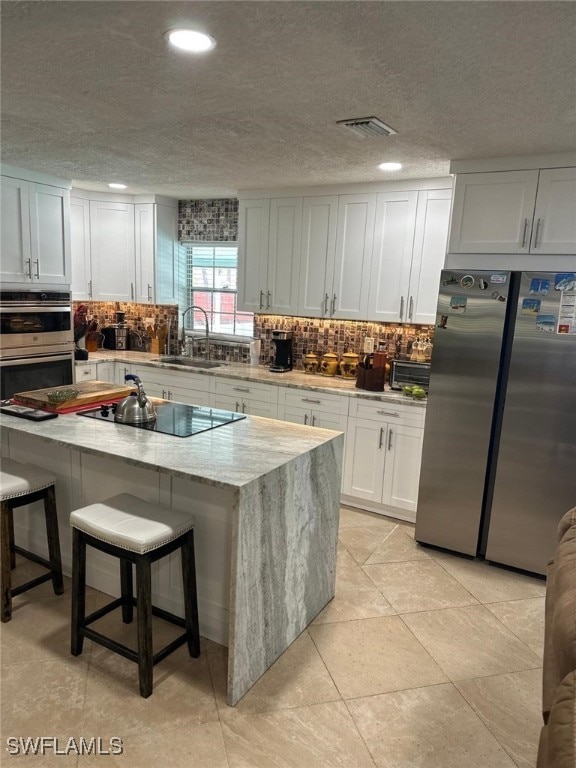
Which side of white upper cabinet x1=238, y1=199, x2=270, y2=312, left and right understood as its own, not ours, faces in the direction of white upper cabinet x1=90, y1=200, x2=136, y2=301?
right

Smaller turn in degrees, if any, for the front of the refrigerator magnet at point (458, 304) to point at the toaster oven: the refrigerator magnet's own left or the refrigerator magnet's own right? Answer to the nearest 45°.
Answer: approximately 135° to the refrigerator magnet's own right

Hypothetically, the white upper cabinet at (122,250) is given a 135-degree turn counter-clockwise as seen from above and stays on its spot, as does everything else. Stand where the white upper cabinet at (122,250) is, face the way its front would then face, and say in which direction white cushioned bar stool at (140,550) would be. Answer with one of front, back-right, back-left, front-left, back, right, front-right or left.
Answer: back-right

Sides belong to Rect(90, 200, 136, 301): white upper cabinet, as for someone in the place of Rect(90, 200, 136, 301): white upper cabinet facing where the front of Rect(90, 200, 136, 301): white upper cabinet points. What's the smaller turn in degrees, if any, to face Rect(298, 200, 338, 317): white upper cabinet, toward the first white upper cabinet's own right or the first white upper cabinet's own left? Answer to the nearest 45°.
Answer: approximately 45° to the first white upper cabinet's own left

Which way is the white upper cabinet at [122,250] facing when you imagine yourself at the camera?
facing the viewer

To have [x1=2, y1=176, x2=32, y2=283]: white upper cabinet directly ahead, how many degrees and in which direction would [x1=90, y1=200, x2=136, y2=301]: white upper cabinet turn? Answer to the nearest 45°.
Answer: approximately 45° to its right

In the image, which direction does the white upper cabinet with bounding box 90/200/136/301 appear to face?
toward the camera

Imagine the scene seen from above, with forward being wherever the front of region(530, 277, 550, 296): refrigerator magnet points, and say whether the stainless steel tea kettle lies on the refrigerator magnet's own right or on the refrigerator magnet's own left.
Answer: on the refrigerator magnet's own right

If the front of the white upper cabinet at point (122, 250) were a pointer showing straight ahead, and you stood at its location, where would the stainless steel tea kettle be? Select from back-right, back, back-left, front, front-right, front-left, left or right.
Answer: front

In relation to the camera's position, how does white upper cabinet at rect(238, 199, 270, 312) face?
facing the viewer and to the left of the viewer

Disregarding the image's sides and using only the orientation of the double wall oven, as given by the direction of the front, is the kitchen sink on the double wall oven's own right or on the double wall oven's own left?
on the double wall oven's own left

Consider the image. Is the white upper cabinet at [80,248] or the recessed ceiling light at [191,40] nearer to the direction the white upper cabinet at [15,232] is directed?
the recessed ceiling light

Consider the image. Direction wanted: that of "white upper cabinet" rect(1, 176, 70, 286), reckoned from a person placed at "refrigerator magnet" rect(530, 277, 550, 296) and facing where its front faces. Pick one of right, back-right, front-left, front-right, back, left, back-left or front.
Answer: right

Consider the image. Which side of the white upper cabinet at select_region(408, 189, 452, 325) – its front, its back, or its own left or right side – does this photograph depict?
front

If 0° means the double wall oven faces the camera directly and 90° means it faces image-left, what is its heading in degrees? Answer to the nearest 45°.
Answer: approximately 315°
